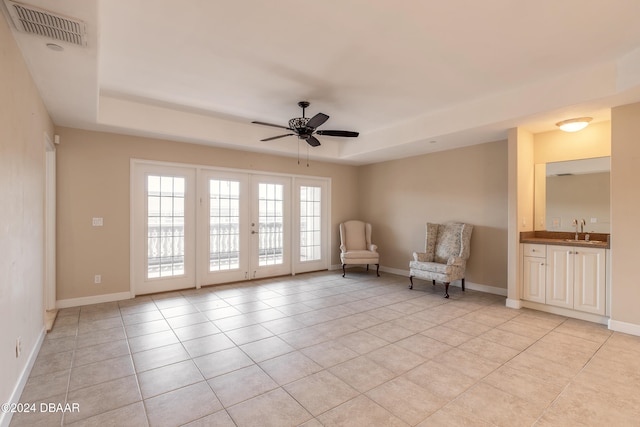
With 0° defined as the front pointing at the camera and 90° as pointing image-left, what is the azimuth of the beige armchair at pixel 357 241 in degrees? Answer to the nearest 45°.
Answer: approximately 0°

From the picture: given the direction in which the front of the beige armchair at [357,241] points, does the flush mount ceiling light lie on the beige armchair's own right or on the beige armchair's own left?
on the beige armchair's own left

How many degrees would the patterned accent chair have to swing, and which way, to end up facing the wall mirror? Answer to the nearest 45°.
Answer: approximately 135° to its left

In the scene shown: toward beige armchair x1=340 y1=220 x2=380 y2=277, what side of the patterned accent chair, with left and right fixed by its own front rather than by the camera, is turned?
right

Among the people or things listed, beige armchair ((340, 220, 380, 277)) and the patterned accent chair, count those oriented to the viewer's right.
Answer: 0

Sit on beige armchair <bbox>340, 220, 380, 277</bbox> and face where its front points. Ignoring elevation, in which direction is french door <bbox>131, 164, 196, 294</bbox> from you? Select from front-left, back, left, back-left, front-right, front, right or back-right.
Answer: front-right

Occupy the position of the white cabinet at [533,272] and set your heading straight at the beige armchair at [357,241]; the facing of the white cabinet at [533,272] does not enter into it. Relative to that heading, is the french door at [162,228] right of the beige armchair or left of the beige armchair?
left

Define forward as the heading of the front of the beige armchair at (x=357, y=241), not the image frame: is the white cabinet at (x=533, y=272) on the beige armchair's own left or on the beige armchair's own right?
on the beige armchair's own left

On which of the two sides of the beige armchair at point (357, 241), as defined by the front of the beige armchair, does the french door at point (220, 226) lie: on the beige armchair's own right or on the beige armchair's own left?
on the beige armchair's own right

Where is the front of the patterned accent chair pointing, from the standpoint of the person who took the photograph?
facing the viewer and to the left of the viewer

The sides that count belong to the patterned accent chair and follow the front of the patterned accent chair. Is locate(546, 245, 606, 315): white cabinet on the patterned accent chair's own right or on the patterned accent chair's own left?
on the patterned accent chair's own left

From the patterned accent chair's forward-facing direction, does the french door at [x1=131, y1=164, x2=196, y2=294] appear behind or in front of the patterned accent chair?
in front
